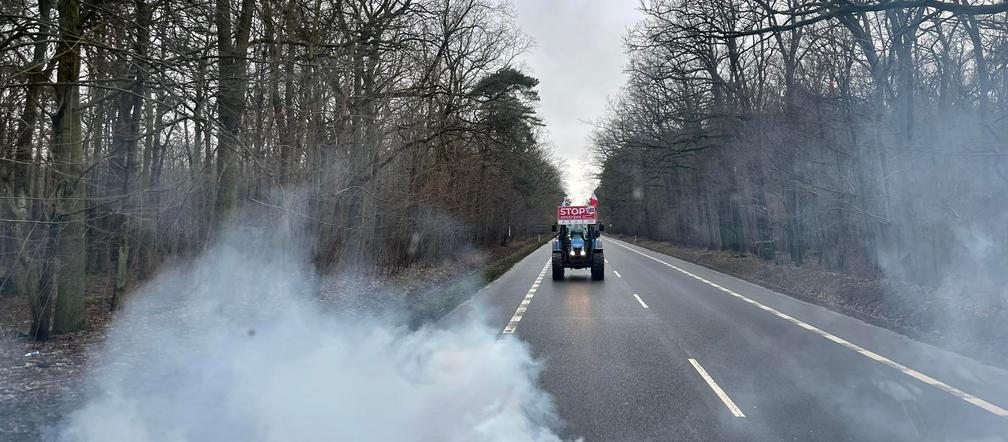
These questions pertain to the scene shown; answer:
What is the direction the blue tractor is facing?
toward the camera

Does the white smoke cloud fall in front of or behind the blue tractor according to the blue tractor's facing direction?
in front
